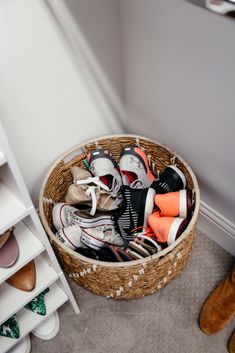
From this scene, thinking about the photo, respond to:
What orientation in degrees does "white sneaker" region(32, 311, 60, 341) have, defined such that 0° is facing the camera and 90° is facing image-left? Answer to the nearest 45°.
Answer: approximately 315°

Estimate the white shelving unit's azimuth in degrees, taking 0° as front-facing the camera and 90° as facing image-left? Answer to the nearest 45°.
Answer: approximately 315°
